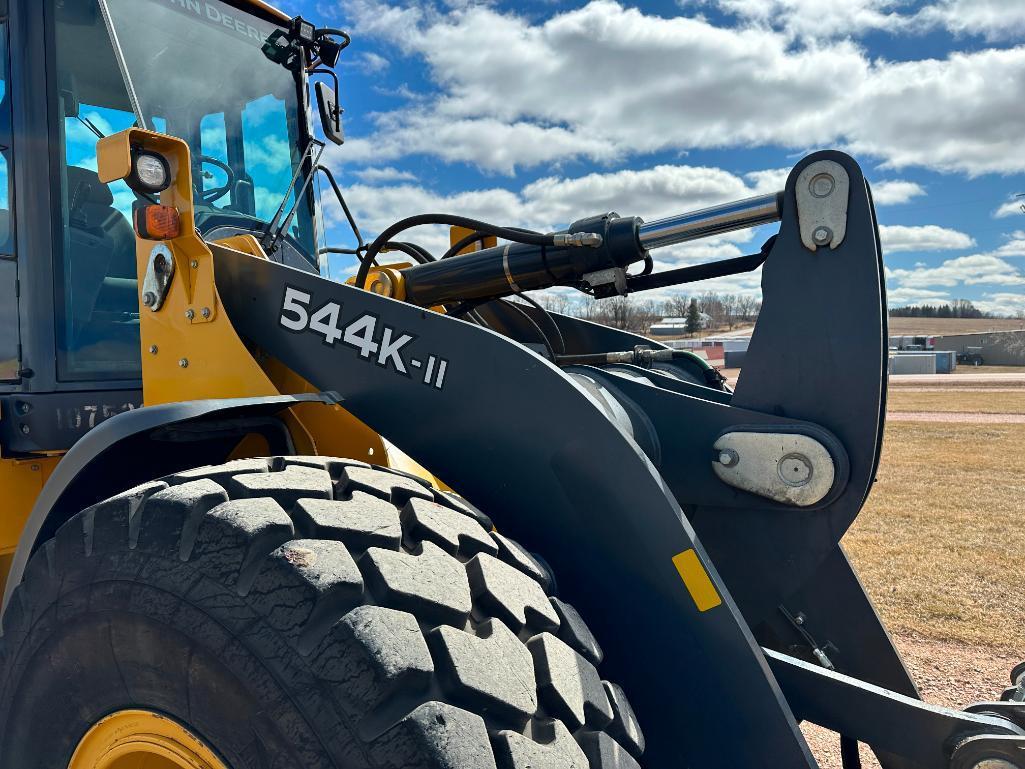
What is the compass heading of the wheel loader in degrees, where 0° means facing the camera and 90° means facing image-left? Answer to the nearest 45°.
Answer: approximately 315°
